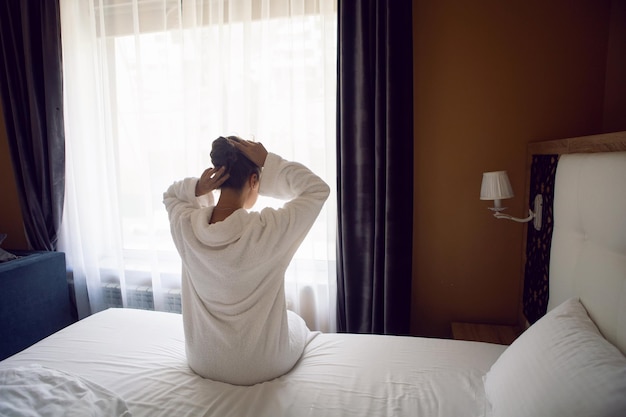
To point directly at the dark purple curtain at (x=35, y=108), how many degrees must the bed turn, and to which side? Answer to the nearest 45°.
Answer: approximately 45° to its right

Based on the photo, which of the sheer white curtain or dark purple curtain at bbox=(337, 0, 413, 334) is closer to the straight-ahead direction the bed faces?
the sheer white curtain

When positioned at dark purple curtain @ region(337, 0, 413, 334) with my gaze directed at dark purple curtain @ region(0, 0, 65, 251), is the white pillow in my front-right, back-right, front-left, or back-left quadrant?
back-left

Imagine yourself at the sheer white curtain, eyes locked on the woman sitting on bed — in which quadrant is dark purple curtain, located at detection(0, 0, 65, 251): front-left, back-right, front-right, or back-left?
back-right

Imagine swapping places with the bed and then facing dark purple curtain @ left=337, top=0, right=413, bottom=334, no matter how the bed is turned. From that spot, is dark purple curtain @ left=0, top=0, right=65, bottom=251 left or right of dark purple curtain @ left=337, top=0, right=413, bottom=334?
left

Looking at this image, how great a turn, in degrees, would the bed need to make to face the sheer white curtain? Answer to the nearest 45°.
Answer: approximately 45° to its right

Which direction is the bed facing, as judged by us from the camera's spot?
facing to the left of the viewer

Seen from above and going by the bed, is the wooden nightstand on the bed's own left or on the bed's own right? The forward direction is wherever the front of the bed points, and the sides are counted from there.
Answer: on the bed's own right

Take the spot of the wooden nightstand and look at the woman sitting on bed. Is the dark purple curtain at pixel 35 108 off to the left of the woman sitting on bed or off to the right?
right

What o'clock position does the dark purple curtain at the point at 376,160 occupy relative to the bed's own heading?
The dark purple curtain is roughly at 3 o'clock from the bed.
